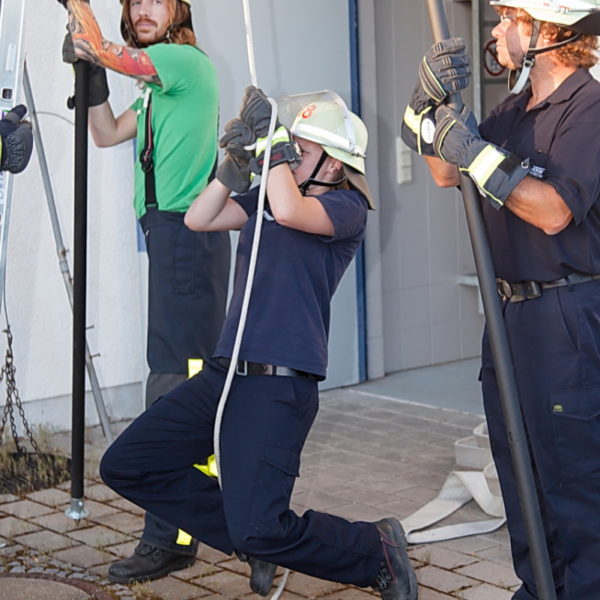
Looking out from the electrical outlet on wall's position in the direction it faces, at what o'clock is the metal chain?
The metal chain is roughly at 3 o'clock from the electrical outlet on wall.

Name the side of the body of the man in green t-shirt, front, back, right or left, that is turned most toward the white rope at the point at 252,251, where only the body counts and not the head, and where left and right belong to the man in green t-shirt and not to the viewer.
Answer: left

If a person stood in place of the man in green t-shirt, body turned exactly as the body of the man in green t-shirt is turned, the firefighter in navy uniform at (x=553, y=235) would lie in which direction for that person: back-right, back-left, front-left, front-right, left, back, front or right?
back-left

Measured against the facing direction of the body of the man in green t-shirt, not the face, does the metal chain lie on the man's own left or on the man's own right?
on the man's own right

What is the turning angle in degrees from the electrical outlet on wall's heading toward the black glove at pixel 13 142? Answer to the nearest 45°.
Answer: approximately 45° to its right

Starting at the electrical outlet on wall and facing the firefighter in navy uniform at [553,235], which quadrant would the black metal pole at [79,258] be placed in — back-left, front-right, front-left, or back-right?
front-right

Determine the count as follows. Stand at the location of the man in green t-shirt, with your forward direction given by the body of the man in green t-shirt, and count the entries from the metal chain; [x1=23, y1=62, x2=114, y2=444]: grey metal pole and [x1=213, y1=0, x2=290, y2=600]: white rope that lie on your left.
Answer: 1

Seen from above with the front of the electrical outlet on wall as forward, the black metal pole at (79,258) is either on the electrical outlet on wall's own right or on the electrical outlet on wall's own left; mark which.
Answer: on the electrical outlet on wall's own right

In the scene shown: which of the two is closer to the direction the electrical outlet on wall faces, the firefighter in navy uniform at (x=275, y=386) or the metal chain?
the firefighter in navy uniform

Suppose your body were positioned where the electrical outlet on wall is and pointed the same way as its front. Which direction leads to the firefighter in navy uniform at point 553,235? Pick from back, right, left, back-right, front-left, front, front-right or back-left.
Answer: front-right

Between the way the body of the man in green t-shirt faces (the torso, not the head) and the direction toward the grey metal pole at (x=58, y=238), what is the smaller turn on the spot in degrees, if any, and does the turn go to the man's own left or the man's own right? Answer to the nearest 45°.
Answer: approximately 45° to the man's own right

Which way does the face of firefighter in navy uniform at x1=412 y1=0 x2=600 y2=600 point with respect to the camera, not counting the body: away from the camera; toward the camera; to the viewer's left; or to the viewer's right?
to the viewer's left

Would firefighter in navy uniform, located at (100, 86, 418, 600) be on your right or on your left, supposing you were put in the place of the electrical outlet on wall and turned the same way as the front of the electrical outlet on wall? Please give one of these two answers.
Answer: on your right
